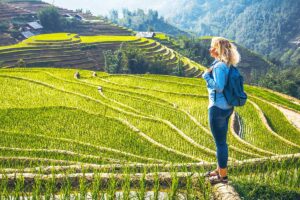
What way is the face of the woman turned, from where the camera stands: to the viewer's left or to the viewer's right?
to the viewer's left

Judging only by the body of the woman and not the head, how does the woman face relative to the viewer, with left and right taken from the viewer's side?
facing to the left of the viewer
